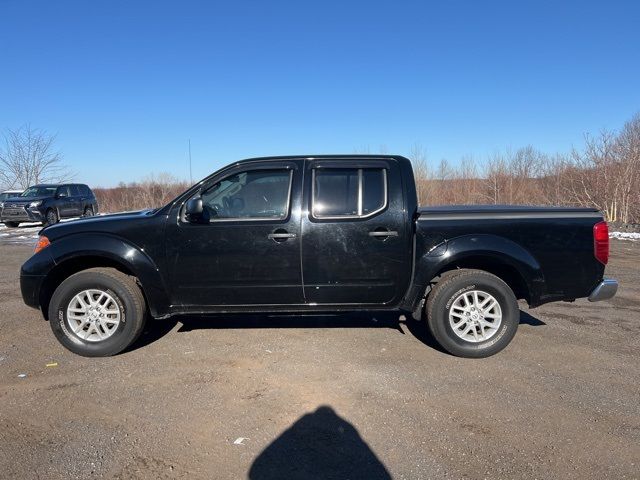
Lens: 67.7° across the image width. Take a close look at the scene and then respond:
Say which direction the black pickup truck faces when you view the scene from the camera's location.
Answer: facing to the left of the viewer

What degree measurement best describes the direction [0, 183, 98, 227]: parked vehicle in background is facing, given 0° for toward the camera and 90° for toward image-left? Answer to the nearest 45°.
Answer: approximately 45°

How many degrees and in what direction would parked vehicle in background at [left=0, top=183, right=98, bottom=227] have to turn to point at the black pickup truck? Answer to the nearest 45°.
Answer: approximately 45° to its left

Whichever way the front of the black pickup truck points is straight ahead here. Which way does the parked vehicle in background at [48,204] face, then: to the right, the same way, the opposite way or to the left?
to the left

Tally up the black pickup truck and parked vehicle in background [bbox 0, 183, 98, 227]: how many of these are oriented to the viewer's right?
0

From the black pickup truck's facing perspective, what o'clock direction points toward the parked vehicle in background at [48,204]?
The parked vehicle in background is roughly at 2 o'clock from the black pickup truck.
